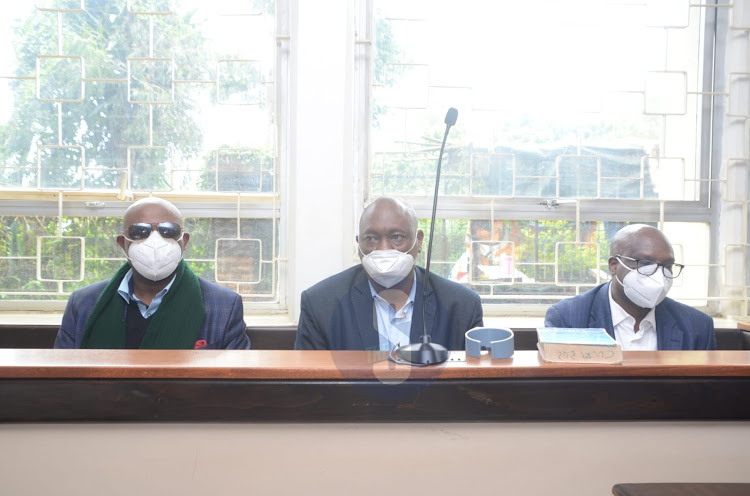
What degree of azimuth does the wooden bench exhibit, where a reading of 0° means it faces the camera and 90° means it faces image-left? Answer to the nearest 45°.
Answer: approximately 0°

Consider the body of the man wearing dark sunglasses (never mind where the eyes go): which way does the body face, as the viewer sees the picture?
toward the camera

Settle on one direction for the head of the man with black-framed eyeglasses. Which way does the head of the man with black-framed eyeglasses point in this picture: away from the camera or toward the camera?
toward the camera

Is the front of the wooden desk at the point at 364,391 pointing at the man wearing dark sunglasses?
no

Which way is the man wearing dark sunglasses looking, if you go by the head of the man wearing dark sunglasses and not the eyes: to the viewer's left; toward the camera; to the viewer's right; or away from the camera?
toward the camera
